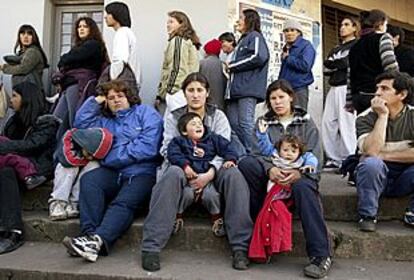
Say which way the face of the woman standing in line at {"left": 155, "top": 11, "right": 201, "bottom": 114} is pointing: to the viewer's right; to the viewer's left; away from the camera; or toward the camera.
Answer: to the viewer's left

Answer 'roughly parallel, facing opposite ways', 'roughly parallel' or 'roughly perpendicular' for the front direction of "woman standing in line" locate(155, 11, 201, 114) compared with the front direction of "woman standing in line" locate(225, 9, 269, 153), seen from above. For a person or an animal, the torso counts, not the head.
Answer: roughly parallel

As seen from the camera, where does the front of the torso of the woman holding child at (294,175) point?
toward the camera

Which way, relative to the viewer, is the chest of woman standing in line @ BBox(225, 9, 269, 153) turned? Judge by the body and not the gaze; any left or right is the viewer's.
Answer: facing to the left of the viewer

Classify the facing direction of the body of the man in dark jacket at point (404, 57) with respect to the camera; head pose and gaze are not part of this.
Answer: to the viewer's left
